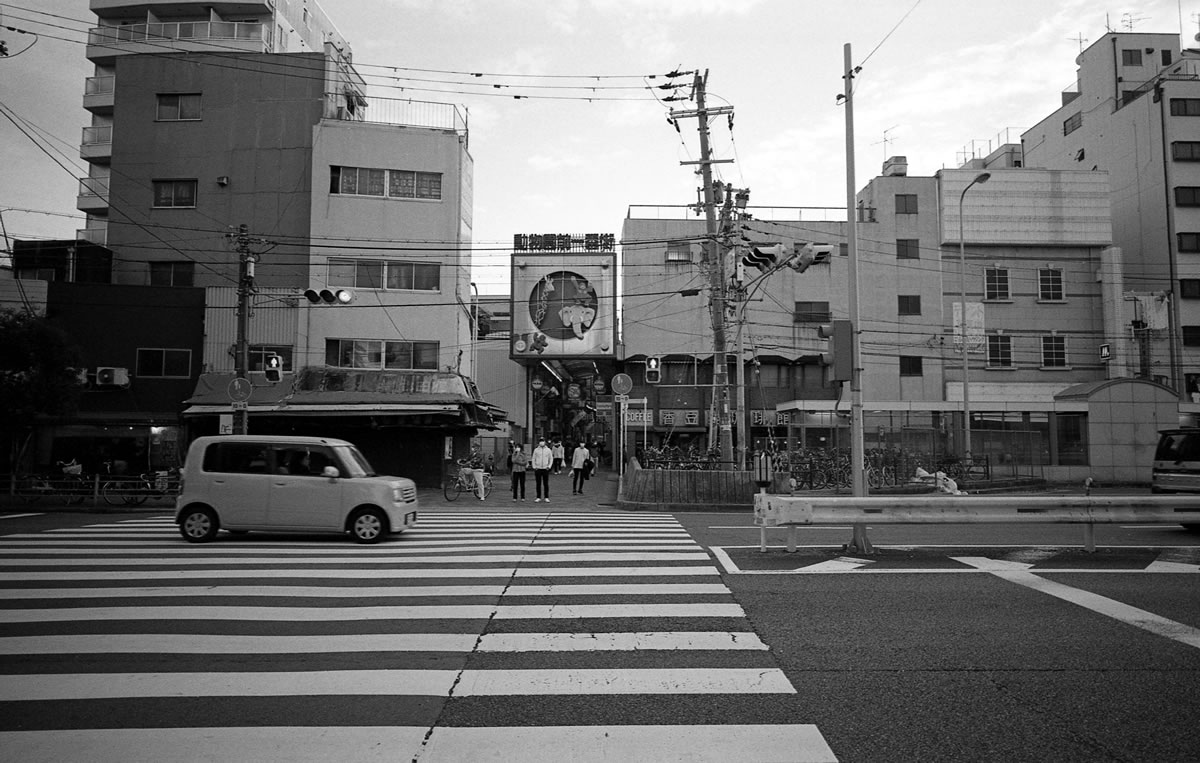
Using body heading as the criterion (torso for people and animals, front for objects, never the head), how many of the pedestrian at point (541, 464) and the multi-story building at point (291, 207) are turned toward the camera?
2

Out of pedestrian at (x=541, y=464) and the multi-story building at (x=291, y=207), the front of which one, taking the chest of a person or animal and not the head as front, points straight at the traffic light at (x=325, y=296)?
the multi-story building

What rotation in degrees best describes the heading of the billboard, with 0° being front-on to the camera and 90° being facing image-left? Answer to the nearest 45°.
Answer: approximately 0°

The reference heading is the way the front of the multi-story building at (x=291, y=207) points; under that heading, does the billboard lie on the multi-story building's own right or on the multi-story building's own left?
on the multi-story building's own left

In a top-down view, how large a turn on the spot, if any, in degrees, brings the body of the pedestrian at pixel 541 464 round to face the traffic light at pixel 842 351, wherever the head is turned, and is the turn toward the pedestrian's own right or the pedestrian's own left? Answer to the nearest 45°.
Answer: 0° — they already face it

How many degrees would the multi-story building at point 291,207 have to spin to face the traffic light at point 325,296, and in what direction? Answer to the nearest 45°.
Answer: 0° — it already faces it
